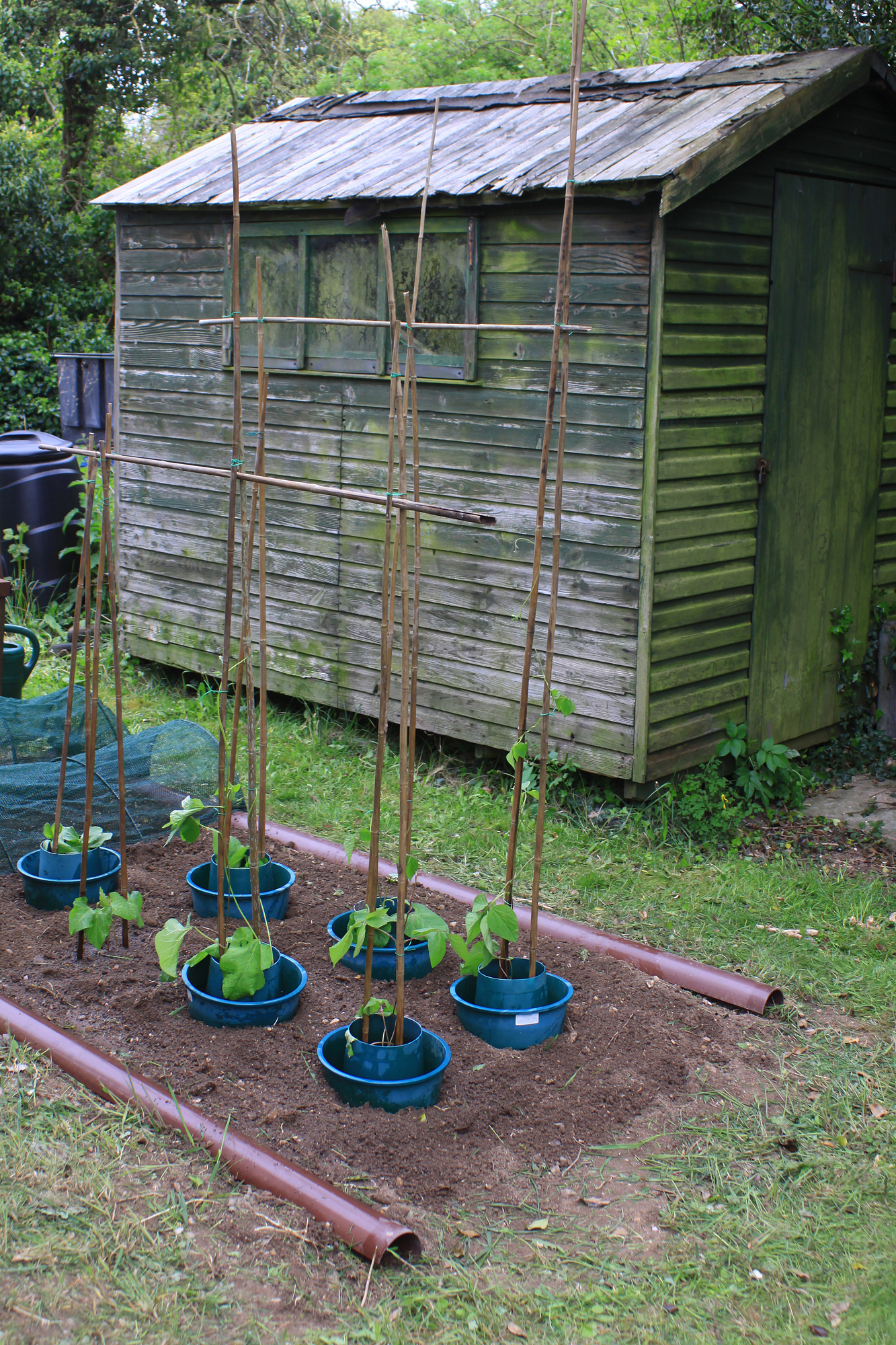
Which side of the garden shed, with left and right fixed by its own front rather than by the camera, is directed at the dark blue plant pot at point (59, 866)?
right

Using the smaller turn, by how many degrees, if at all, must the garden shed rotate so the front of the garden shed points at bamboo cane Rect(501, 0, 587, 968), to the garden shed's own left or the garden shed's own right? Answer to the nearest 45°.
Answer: approximately 45° to the garden shed's own right

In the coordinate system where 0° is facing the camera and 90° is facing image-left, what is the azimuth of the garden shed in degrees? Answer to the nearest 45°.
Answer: approximately 315°

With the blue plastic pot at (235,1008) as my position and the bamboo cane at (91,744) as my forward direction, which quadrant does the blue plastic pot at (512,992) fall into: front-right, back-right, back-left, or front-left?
back-right

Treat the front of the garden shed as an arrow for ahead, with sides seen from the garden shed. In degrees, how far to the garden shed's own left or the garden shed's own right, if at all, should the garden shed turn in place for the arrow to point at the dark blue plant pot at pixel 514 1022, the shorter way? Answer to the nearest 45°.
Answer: approximately 45° to the garden shed's own right

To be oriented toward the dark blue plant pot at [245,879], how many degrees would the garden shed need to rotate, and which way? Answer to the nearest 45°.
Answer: approximately 90° to its right

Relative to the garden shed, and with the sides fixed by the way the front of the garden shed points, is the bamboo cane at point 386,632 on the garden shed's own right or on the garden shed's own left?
on the garden shed's own right

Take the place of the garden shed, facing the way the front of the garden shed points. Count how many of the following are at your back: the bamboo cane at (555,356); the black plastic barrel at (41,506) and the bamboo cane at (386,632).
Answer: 1

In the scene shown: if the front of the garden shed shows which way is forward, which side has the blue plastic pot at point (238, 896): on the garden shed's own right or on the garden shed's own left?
on the garden shed's own right

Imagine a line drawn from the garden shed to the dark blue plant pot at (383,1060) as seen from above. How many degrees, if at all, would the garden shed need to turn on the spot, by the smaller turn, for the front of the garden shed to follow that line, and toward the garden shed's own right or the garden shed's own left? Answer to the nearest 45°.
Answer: approximately 45° to the garden shed's own right

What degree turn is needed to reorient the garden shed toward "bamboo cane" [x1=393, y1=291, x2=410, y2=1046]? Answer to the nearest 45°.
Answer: approximately 45° to its right

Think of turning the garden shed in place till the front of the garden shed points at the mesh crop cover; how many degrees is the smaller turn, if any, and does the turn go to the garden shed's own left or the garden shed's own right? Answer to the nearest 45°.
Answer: approximately 90° to the garden shed's own right
